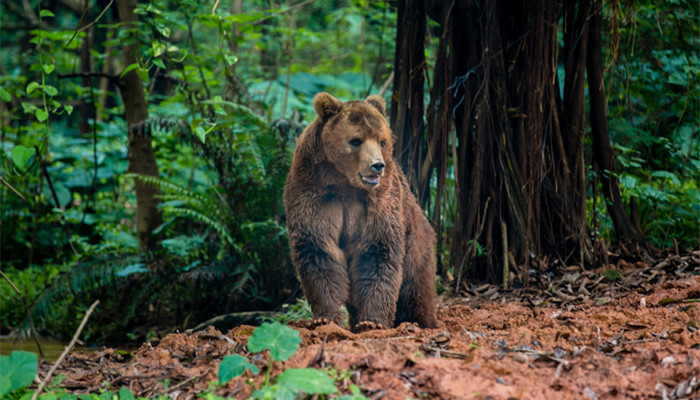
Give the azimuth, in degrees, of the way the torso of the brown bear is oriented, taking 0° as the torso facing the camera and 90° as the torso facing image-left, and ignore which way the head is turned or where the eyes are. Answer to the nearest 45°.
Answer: approximately 45°

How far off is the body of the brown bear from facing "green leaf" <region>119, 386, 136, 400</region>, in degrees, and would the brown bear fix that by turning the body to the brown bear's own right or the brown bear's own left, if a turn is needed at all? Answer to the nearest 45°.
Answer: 0° — it already faces it

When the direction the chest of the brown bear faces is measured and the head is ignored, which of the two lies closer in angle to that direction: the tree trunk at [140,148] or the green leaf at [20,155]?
the green leaf

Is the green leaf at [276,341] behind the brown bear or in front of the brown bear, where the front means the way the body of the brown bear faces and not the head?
in front

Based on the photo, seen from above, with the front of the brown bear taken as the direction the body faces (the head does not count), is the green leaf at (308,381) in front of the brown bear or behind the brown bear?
in front

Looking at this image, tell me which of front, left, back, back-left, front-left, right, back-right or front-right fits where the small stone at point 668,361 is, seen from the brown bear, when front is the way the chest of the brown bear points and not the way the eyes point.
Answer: left

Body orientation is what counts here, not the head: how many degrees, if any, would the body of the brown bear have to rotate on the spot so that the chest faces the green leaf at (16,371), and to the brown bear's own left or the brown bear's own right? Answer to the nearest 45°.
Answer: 0° — it already faces it

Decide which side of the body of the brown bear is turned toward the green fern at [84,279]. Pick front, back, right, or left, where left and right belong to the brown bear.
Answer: right
